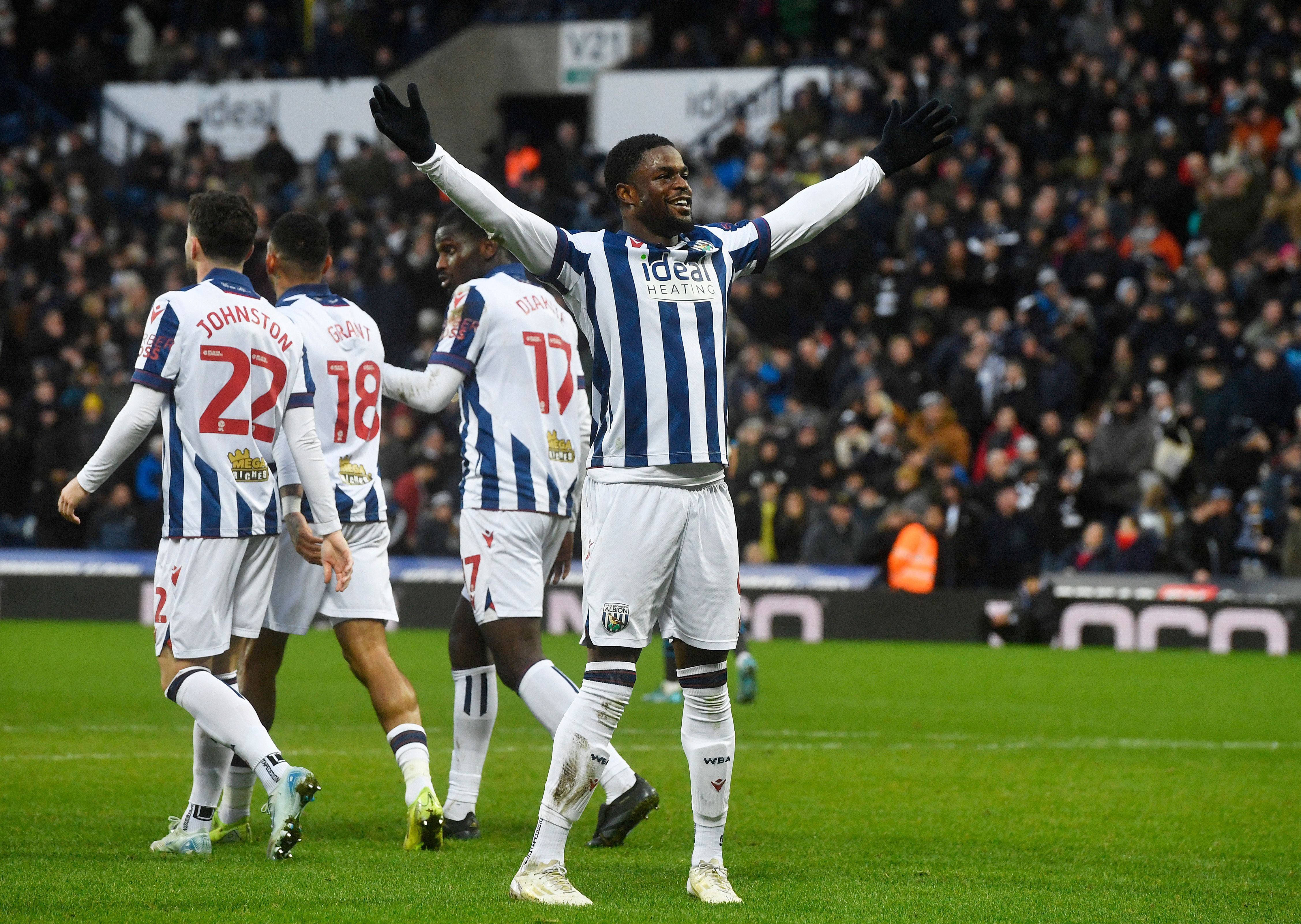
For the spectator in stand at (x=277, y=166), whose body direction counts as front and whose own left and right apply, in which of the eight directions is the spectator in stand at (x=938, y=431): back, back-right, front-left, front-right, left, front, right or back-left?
front-left

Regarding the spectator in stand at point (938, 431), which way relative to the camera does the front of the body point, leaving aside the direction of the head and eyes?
toward the camera

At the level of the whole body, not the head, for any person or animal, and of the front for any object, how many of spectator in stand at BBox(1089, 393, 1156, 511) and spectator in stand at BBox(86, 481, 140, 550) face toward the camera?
2

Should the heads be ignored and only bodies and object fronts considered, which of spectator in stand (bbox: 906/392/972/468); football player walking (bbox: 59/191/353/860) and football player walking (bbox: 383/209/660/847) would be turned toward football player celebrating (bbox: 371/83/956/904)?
the spectator in stand

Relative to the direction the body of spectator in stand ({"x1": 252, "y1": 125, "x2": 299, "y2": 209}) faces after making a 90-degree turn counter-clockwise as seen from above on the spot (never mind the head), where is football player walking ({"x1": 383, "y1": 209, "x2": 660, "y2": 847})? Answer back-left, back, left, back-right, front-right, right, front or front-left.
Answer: right

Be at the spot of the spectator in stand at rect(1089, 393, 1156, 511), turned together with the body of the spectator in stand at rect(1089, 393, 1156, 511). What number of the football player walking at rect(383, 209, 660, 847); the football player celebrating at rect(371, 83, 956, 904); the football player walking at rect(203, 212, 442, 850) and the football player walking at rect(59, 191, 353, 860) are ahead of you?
4

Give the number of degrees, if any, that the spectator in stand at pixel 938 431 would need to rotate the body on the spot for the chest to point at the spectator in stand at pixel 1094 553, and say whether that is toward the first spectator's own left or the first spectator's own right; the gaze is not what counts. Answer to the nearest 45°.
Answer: approximately 45° to the first spectator's own left

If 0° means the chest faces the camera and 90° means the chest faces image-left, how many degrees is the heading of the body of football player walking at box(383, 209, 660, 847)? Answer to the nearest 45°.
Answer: approximately 135°

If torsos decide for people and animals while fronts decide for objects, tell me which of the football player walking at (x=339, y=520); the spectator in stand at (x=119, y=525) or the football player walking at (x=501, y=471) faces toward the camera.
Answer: the spectator in stand

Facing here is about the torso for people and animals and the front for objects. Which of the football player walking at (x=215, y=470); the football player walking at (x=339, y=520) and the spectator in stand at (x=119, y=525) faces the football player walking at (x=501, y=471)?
the spectator in stand

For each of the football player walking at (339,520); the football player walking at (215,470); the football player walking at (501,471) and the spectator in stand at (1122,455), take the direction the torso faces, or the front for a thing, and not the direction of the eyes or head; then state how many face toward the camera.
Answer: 1

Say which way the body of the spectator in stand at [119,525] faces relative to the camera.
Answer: toward the camera

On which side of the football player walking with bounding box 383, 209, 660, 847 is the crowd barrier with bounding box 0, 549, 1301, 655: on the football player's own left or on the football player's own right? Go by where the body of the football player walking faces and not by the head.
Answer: on the football player's own right

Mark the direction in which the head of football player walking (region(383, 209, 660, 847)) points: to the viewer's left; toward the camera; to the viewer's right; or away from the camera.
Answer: to the viewer's left
